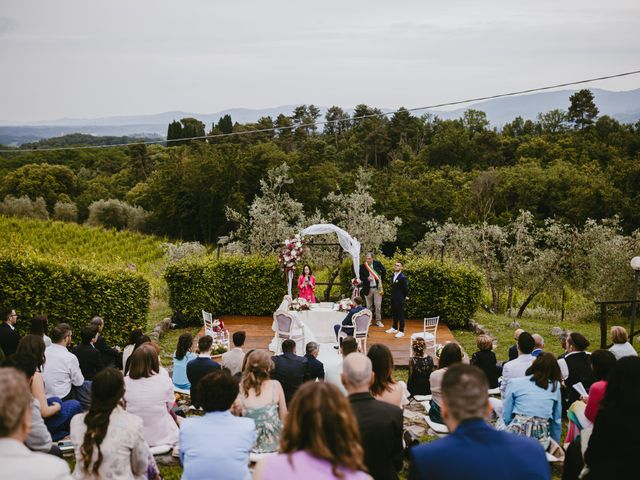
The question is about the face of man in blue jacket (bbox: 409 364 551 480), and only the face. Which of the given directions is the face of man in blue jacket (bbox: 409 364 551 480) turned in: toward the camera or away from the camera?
away from the camera

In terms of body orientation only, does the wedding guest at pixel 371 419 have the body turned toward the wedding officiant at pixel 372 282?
yes

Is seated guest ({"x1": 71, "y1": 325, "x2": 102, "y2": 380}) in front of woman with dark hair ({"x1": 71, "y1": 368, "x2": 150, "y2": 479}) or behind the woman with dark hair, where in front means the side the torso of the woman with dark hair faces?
in front

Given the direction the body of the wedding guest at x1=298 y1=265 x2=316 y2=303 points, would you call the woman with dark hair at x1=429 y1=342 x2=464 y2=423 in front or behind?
in front

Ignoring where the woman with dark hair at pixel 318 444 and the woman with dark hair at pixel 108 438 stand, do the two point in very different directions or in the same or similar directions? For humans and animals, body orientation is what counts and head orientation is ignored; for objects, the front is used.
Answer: same or similar directions

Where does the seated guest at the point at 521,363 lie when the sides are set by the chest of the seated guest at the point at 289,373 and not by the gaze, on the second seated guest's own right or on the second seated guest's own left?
on the second seated guest's own right

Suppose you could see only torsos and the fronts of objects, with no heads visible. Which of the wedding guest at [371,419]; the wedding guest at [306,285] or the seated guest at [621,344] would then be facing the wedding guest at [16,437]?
the wedding guest at [306,285]

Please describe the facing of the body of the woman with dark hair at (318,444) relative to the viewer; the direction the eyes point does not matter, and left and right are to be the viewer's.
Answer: facing away from the viewer

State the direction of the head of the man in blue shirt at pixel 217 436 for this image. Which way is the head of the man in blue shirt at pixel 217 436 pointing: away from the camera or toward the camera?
away from the camera

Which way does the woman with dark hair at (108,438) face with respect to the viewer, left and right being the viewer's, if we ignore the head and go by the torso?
facing away from the viewer

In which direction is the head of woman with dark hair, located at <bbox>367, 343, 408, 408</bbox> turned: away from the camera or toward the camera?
away from the camera

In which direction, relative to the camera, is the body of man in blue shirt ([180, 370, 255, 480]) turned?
away from the camera

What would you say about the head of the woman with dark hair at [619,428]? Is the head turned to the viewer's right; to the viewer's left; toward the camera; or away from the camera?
away from the camera

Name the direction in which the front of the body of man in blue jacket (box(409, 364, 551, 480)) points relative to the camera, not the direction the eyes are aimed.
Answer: away from the camera

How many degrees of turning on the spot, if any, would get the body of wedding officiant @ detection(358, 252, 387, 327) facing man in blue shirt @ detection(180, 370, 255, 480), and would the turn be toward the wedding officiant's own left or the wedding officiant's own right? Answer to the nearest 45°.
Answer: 0° — they already face them

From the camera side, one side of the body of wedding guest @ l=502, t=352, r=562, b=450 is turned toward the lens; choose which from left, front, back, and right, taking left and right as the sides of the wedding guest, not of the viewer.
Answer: back

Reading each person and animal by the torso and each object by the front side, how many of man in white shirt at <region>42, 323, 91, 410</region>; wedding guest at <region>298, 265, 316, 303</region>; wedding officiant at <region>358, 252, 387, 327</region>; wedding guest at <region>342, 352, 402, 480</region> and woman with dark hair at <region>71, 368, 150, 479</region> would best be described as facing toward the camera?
2

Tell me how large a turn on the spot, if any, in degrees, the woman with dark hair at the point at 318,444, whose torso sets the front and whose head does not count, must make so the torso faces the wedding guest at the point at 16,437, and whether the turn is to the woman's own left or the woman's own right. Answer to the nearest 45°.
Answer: approximately 90° to the woman's own left
